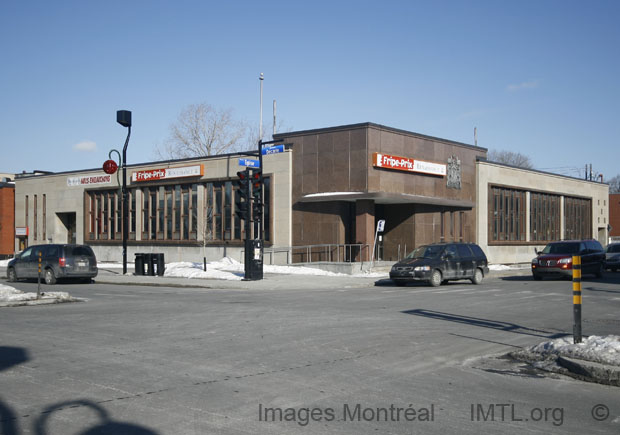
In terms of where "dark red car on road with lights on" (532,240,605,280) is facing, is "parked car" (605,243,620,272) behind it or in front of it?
behind

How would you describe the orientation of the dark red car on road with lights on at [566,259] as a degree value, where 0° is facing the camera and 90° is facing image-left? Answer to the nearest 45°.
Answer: approximately 45°

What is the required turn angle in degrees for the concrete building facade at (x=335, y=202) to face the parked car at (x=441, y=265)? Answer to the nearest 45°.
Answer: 0° — it already faces it

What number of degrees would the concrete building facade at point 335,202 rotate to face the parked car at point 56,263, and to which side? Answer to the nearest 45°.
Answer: approximately 45° to its right

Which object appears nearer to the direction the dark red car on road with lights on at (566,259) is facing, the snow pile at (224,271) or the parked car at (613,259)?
the snow pile

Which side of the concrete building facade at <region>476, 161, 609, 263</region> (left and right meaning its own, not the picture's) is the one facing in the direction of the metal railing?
right

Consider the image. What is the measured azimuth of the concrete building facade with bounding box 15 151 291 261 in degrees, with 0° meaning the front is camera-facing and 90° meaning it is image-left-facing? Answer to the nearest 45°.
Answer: approximately 45°

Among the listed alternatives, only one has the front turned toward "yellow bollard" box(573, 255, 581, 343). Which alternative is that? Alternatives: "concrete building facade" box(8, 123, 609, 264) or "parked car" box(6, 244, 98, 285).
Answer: the concrete building facade

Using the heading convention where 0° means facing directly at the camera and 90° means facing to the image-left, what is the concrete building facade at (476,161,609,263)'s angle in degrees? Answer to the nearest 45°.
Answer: approximately 315°

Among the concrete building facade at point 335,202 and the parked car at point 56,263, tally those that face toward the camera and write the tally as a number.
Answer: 1

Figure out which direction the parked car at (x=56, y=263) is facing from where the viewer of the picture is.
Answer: facing away from the viewer and to the left of the viewer

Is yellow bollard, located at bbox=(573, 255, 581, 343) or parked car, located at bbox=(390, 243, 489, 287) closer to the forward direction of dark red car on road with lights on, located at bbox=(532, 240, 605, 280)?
the parked car
